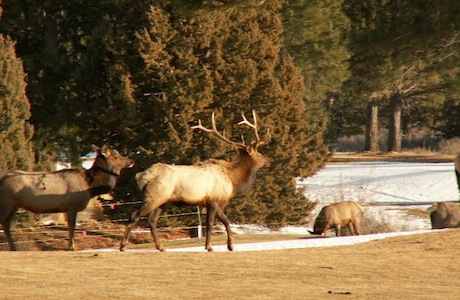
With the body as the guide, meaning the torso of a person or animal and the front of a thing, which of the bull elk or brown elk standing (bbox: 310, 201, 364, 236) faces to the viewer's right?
the bull elk

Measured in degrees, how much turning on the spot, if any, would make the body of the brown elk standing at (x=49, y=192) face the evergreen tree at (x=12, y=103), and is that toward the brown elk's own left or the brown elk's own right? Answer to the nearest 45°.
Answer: approximately 90° to the brown elk's own left

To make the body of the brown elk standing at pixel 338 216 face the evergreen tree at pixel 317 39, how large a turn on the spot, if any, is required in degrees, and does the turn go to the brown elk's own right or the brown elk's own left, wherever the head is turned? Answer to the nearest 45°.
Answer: approximately 90° to the brown elk's own right

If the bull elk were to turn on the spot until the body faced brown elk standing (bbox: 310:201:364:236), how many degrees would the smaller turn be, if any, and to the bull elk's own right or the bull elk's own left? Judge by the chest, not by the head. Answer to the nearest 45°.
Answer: approximately 45° to the bull elk's own left

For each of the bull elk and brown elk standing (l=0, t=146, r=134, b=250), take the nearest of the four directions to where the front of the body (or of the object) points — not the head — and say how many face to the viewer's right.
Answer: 2

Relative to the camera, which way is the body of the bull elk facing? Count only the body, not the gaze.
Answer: to the viewer's right

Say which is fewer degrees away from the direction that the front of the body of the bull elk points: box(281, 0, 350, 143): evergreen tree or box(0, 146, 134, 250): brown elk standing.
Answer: the evergreen tree

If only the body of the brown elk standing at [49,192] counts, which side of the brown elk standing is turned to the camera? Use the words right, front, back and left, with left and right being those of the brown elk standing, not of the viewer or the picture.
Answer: right
